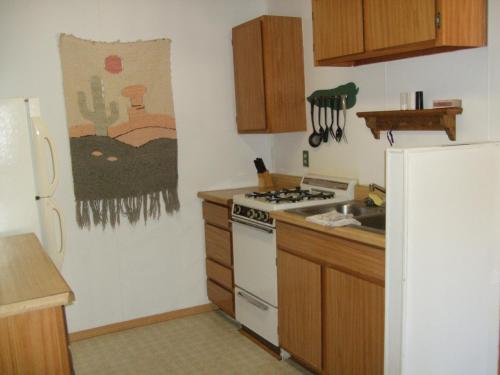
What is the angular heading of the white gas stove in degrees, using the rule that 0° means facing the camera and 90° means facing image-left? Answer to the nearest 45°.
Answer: approximately 45°

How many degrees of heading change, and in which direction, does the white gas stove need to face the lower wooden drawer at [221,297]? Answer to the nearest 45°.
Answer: approximately 90° to its right

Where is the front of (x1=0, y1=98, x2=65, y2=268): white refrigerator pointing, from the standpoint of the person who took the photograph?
facing to the right of the viewer

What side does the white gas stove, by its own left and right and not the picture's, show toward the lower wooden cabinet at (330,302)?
left

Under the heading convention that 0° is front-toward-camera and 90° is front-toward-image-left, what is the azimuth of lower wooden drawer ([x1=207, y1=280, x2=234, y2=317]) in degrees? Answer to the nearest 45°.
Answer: approximately 45°

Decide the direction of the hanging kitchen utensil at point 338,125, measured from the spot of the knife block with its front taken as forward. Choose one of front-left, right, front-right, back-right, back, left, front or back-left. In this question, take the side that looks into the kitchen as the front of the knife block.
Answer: left

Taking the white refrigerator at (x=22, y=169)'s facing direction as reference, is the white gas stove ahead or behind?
ahead
